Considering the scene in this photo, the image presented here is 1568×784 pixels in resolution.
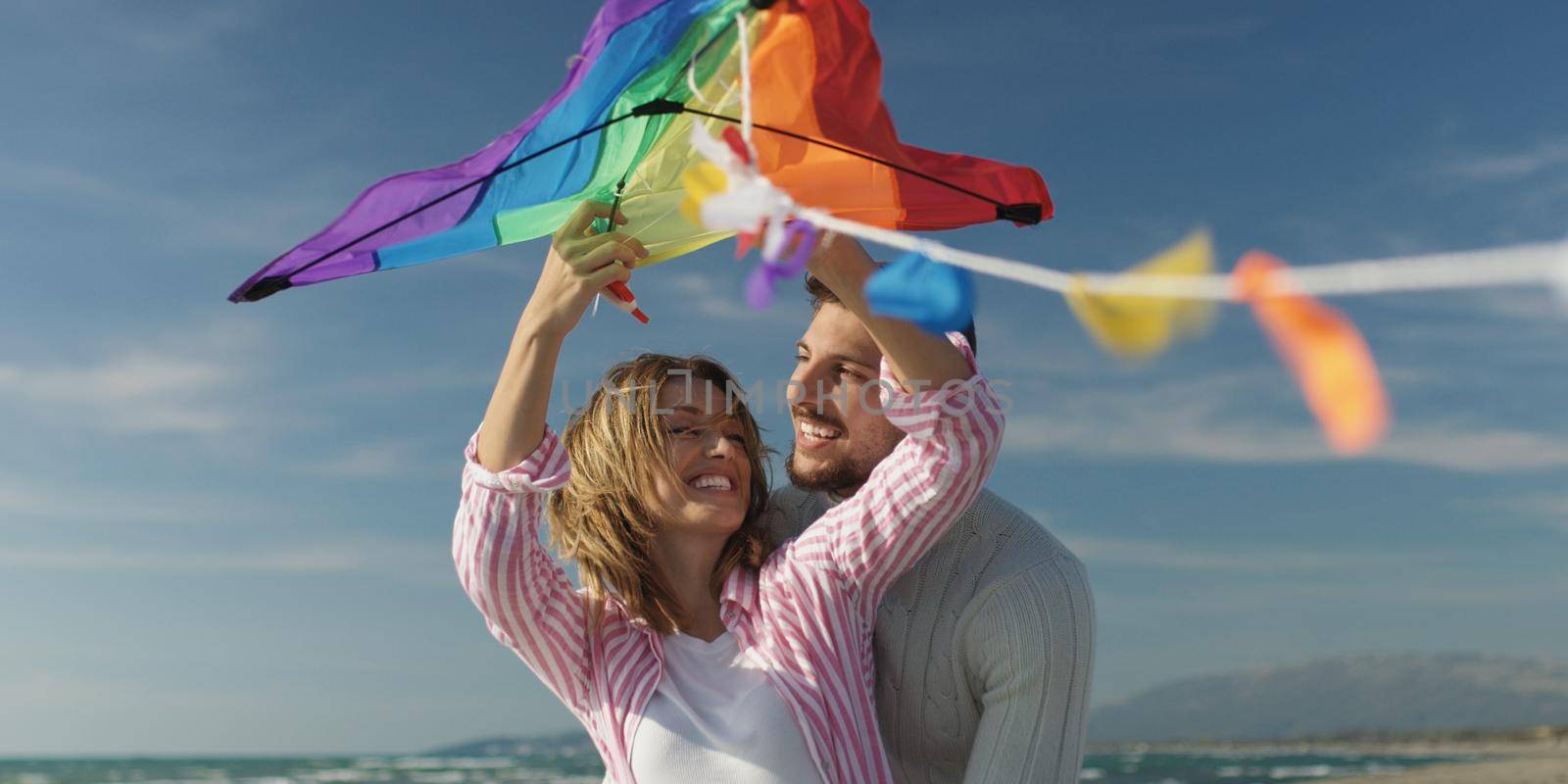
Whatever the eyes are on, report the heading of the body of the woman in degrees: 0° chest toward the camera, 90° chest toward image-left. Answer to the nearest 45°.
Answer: approximately 0°

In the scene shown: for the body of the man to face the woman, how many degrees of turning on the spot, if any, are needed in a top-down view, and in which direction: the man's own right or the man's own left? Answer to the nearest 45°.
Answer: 0° — they already face them

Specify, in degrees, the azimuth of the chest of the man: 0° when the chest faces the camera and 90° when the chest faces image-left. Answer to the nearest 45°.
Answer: approximately 45°

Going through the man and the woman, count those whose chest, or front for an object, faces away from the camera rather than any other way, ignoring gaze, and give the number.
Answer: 0
